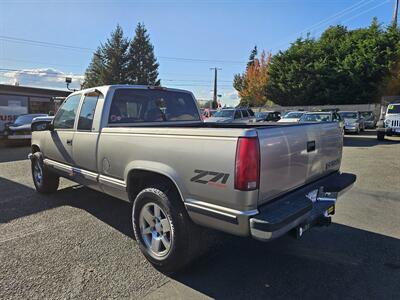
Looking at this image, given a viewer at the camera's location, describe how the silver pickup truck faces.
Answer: facing away from the viewer and to the left of the viewer

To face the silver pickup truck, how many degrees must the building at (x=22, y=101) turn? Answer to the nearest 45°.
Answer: approximately 45° to its right

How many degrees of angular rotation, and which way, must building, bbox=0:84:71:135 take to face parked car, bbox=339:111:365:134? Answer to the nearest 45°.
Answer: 0° — it already faces it

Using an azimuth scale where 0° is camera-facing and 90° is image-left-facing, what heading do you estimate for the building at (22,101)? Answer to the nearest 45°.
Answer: approximately 315°

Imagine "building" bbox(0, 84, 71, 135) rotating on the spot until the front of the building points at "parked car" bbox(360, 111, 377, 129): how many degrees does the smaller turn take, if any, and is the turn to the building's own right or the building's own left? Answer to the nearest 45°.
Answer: approximately 45° to the building's own left

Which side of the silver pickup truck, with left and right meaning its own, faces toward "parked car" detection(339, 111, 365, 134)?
right

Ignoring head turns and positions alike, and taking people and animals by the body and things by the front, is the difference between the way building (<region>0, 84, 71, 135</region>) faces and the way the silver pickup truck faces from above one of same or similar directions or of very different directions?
very different directions

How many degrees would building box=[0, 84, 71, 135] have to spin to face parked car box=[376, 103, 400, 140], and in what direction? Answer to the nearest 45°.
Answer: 0° — it already faces it

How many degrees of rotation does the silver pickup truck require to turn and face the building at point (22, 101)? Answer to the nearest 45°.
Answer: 0° — it already faces it
